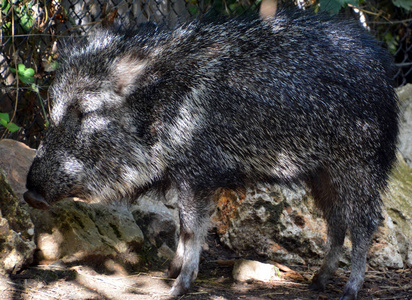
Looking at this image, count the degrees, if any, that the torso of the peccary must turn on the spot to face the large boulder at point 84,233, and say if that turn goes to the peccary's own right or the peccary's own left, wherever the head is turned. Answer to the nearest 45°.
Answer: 0° — it already faces it

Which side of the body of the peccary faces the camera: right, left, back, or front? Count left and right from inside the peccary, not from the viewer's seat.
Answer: left

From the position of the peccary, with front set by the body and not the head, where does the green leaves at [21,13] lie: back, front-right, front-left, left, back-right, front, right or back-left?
front-right

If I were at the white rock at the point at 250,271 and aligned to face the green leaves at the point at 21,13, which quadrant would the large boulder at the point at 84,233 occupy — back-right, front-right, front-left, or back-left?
front-left

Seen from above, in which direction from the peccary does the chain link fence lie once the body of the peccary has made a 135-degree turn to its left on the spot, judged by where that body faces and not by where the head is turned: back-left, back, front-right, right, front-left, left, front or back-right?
back

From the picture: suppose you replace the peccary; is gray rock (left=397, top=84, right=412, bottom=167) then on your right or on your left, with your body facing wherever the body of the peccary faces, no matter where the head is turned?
on your right

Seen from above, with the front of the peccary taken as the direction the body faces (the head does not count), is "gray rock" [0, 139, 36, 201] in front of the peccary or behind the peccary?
in front

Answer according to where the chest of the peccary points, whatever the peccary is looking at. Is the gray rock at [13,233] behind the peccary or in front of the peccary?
in front
